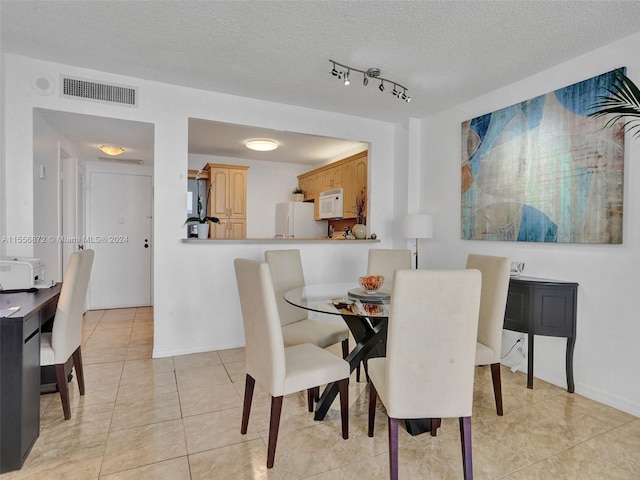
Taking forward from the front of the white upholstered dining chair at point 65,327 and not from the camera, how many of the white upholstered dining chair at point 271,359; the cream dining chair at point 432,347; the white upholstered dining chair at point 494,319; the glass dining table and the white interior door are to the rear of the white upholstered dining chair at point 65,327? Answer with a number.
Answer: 4

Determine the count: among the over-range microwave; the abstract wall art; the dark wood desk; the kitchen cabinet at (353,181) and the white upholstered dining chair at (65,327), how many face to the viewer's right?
1

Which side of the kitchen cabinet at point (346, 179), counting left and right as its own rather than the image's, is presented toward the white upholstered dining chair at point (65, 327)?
front

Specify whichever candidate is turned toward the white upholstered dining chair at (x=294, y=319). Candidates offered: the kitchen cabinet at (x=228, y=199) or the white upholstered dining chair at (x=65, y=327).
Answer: the kitchen cabinet

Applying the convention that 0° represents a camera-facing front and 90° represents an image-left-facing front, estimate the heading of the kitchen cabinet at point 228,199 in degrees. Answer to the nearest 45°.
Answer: approximately 0°

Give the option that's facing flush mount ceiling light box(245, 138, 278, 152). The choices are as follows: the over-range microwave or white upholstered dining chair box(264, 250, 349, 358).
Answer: the over-range microwave

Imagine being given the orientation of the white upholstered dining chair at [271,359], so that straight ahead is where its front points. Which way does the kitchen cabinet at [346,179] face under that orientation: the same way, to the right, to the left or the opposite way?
the opposite way

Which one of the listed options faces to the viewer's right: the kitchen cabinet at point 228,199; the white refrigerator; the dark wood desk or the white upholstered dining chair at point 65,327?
the dark wood desk

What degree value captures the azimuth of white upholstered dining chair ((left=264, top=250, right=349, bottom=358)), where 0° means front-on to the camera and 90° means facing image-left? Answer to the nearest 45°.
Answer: approximately 315°

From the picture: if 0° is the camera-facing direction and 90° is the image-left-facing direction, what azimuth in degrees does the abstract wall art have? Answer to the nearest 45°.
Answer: approximately 45°

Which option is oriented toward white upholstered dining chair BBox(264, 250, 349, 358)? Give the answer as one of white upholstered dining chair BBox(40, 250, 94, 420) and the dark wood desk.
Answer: the dark wood desk

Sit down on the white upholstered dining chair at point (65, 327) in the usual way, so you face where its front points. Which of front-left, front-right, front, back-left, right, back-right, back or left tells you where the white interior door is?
front-right

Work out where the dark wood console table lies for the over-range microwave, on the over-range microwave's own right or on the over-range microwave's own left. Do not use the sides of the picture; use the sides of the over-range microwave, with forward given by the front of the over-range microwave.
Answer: on the over-range microwave's own left

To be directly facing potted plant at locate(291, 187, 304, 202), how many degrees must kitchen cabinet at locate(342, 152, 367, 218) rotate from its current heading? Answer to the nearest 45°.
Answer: approximately 90° to its right

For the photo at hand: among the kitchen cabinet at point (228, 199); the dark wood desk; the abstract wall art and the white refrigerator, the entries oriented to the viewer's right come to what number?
1

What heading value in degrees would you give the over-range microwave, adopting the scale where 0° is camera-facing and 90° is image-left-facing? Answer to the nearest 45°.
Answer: approximately 45°

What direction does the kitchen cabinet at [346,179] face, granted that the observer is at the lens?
facing the viewer and to the left of the viewer

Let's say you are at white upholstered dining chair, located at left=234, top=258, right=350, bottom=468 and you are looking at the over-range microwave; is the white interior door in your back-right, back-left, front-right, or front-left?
front-left

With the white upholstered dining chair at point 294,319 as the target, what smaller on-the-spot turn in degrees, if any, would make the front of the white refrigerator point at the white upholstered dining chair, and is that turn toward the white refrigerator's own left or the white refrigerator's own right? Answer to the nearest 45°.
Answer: approximately 45° to the white refrigerator's own left
